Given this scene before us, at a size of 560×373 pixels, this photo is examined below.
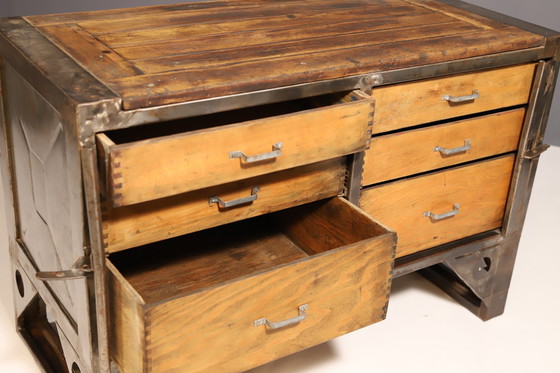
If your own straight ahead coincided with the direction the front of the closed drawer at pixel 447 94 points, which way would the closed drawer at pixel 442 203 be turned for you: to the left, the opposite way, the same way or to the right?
the same way

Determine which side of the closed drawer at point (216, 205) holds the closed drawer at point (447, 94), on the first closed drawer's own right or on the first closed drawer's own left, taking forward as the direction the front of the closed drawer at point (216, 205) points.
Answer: on the first closed drawer's own left

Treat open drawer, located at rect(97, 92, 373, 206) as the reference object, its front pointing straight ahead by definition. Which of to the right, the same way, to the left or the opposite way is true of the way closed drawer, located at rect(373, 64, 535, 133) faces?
the same way

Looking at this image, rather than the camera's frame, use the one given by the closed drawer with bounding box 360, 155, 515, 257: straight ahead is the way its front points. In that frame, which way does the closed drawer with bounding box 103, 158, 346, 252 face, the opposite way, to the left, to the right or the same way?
the same way

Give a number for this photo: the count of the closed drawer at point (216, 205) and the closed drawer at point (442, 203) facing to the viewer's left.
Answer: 0

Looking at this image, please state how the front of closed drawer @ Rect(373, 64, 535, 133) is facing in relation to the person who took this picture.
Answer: facing the viewer and to the right of the viewer

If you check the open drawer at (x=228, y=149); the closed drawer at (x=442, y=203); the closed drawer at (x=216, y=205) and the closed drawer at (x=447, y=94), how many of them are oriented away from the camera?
0

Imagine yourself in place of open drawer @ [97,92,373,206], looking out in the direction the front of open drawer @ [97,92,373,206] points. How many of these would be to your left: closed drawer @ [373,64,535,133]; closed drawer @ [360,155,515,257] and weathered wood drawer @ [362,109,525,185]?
3
